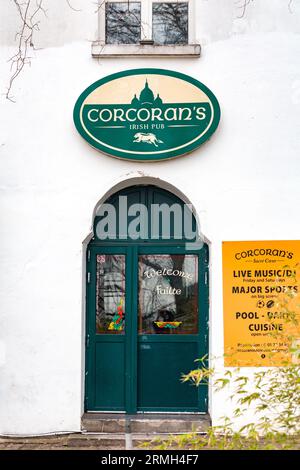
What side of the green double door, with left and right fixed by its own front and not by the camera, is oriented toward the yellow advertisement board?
left

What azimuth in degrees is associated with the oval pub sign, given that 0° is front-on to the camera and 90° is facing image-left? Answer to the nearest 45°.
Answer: approximately 0°
